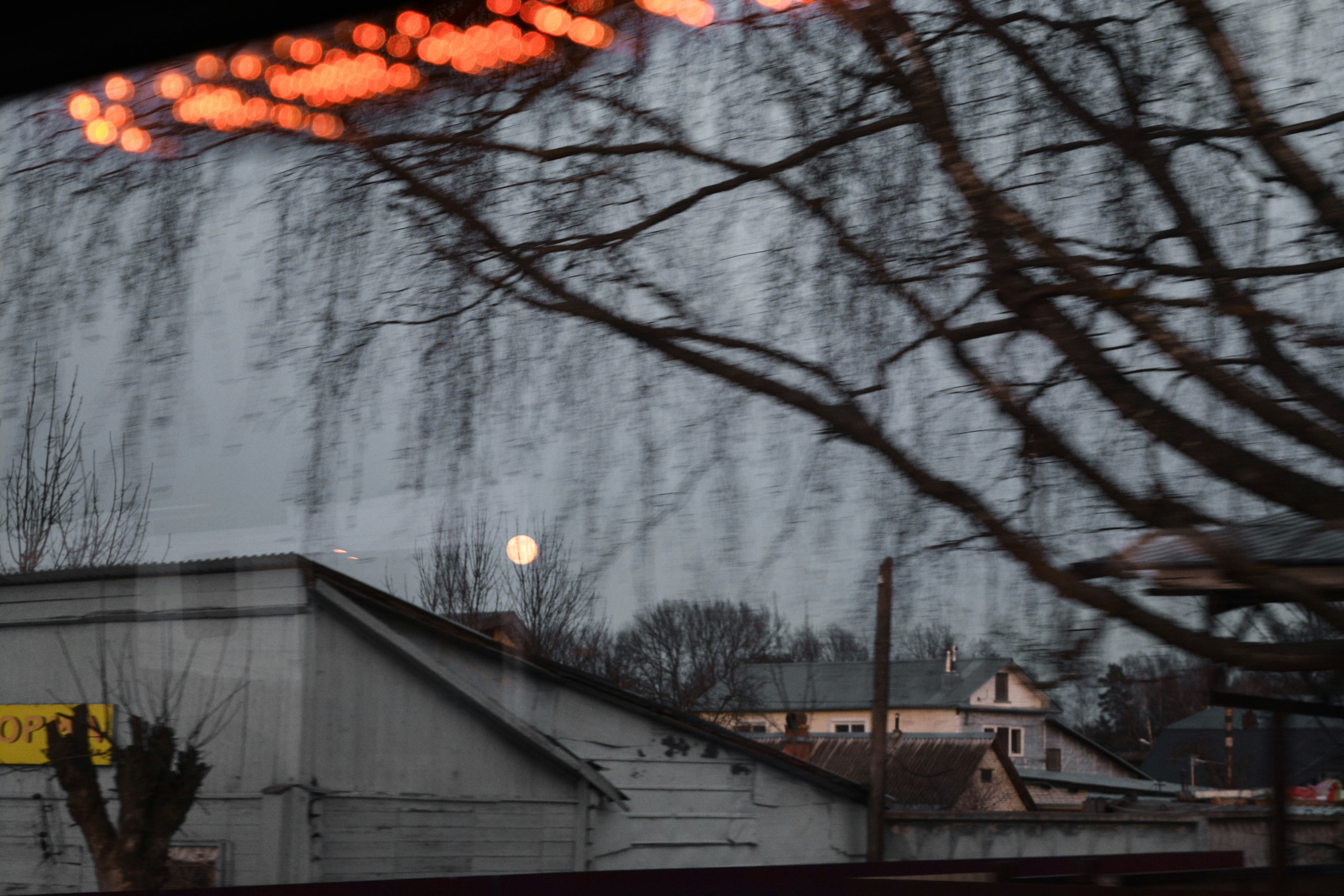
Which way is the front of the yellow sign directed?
toward the camera
